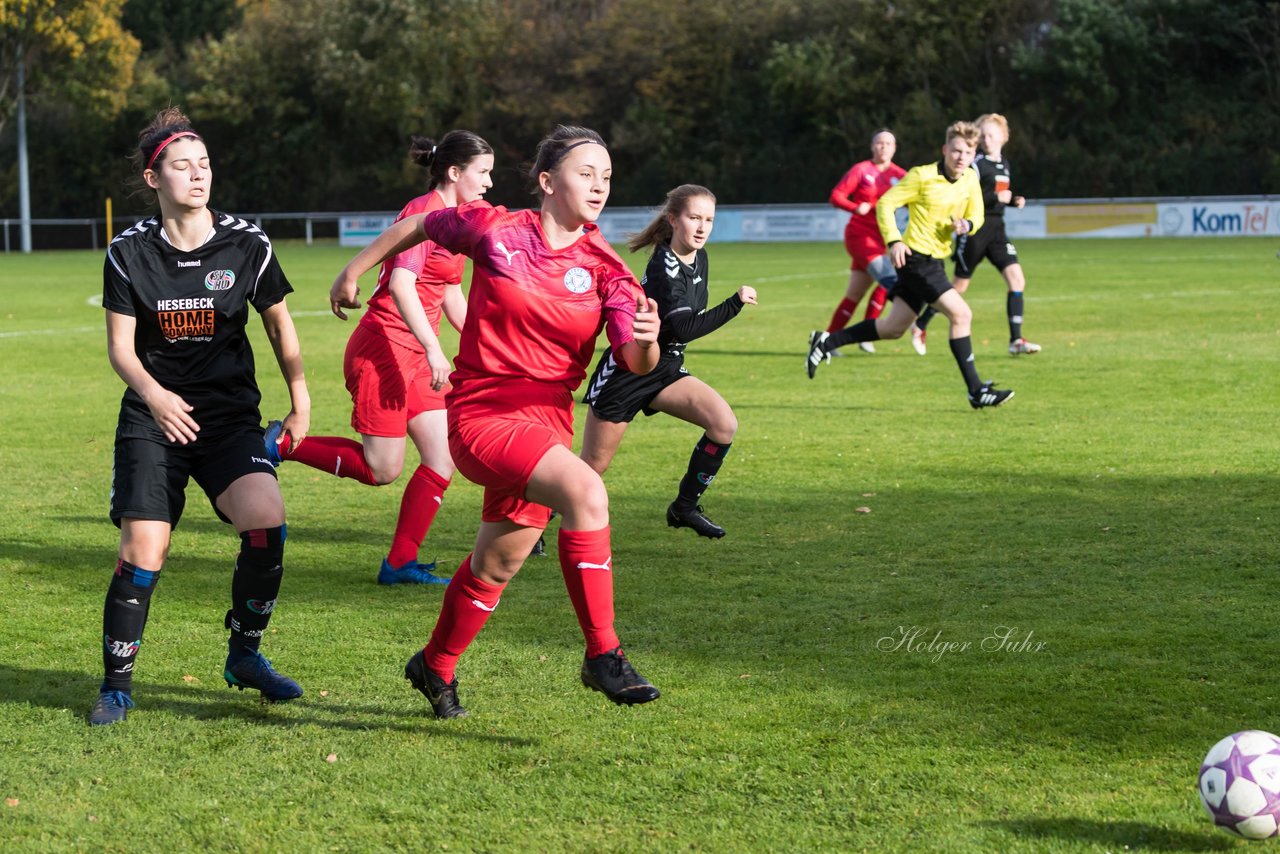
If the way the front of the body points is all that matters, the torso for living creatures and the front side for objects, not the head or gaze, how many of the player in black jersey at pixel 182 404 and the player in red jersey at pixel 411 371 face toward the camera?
1

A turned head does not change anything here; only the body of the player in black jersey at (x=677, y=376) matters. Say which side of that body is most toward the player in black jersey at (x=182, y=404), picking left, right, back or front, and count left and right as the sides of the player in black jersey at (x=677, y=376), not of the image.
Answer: right

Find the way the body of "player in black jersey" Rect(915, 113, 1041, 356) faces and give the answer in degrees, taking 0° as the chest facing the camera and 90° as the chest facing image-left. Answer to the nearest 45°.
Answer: approximately 315°

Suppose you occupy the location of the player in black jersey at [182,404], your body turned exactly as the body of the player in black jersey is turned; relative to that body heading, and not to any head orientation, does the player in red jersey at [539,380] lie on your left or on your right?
on your left

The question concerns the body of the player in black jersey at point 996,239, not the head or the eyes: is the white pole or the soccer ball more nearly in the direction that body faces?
the soccer ball

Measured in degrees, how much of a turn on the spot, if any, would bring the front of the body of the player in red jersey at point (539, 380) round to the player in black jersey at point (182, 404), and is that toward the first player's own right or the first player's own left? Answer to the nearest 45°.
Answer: approximately 135° to the first player's own right

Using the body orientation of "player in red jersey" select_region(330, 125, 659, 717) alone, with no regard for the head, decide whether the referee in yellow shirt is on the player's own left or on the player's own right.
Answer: on the player's own left

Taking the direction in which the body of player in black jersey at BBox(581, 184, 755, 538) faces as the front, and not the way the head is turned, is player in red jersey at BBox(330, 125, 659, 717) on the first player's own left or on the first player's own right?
on the first player's own right

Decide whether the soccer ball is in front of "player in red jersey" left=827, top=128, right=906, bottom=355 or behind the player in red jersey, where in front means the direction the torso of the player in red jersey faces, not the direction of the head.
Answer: in front

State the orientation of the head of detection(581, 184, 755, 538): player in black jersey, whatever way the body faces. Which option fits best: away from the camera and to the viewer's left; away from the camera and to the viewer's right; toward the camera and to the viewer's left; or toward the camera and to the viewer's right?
toward the camera and to the viewer's right

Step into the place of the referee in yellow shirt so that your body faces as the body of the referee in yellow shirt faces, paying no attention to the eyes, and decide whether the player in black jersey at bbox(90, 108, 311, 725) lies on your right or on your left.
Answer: on your right

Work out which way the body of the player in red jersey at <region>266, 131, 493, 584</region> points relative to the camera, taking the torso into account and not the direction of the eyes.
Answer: to the viewer's right

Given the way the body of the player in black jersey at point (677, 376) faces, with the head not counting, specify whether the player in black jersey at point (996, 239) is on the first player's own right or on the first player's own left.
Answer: on the first player's own left
